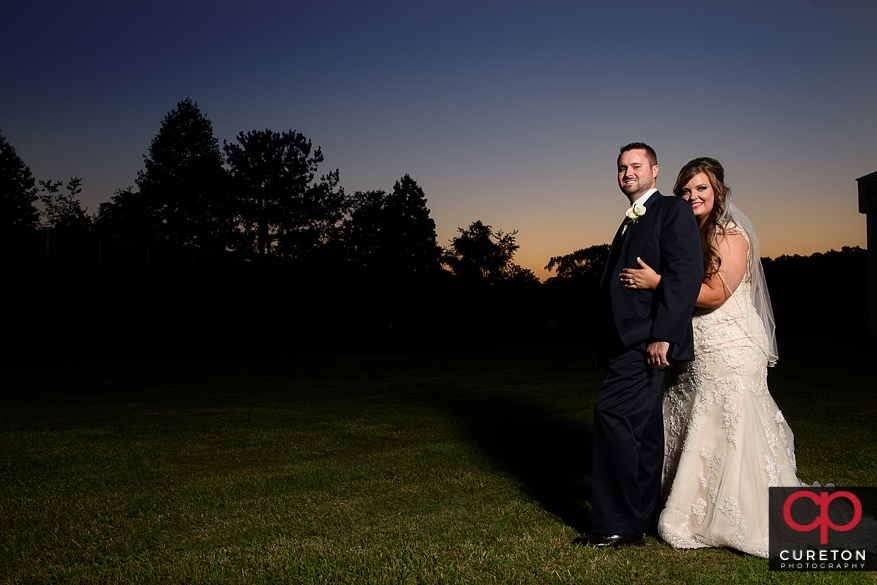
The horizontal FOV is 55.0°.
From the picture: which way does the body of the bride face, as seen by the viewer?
to the viewer's left
